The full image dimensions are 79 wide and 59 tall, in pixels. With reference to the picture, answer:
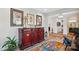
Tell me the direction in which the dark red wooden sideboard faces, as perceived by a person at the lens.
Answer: facing the viewer and to the right of the viewer

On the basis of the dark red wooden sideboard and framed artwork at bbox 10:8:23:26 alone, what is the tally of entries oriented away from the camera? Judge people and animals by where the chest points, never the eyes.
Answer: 0
